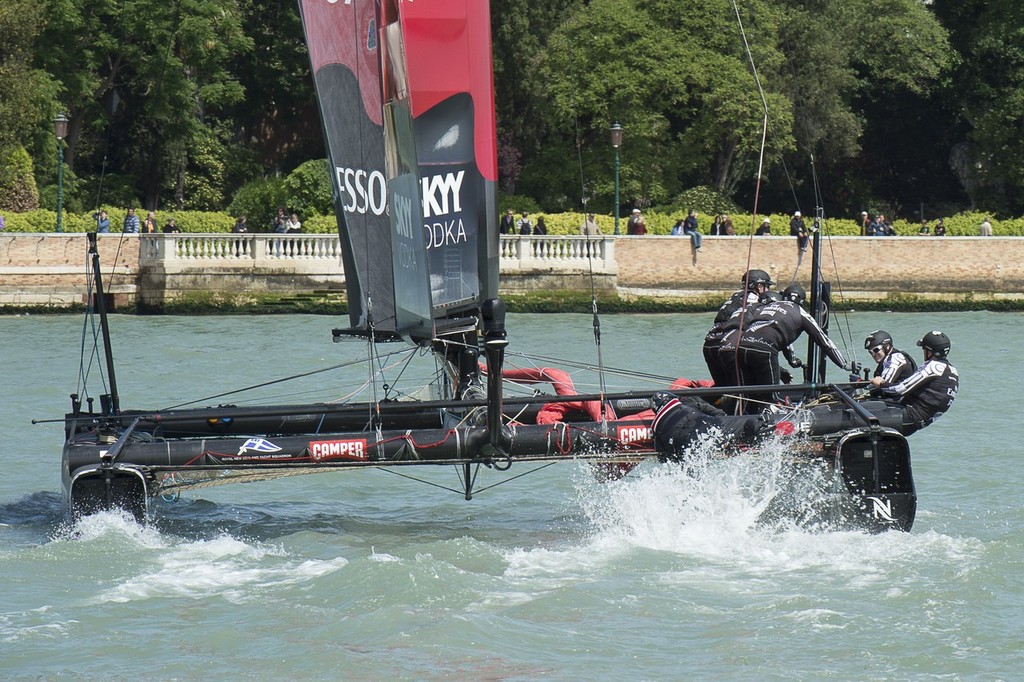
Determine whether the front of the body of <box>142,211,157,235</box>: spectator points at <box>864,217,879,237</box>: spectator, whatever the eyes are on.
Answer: no

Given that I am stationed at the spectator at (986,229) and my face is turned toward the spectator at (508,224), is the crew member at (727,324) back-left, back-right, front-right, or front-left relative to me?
front-left

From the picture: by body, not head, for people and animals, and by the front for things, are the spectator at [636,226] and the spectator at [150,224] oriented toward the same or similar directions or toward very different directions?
same or similar directions

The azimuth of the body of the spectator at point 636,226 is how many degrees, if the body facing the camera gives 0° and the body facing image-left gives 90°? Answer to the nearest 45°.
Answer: approximately 0°

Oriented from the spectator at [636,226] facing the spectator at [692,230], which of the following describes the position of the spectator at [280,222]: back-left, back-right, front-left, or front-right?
back-right

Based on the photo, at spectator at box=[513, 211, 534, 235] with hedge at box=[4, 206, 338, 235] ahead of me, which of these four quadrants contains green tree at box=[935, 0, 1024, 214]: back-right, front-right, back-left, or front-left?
back-right

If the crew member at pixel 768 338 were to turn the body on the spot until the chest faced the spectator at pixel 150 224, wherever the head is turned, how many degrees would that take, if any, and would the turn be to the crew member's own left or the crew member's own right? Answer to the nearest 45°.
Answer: approximately 90° to the crew member's own left

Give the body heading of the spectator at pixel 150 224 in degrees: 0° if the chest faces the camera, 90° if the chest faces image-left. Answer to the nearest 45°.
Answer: approximately 0°

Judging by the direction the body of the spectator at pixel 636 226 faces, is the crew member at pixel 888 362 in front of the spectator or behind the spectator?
in front

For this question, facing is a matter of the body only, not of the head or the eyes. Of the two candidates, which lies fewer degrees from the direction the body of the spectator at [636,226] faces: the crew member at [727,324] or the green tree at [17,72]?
the crew member

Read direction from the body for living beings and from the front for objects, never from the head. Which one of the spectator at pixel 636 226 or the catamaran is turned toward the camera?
the spectator

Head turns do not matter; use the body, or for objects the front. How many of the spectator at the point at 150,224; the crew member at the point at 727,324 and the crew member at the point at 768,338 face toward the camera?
1

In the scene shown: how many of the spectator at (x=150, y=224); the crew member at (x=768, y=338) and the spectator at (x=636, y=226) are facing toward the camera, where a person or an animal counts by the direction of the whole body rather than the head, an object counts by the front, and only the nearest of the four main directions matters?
2

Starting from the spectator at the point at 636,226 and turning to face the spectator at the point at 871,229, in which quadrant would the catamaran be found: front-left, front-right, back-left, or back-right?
back-right

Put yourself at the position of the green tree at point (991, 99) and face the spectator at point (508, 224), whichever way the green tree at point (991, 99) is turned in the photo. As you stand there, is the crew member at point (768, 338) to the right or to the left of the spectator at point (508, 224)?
left
